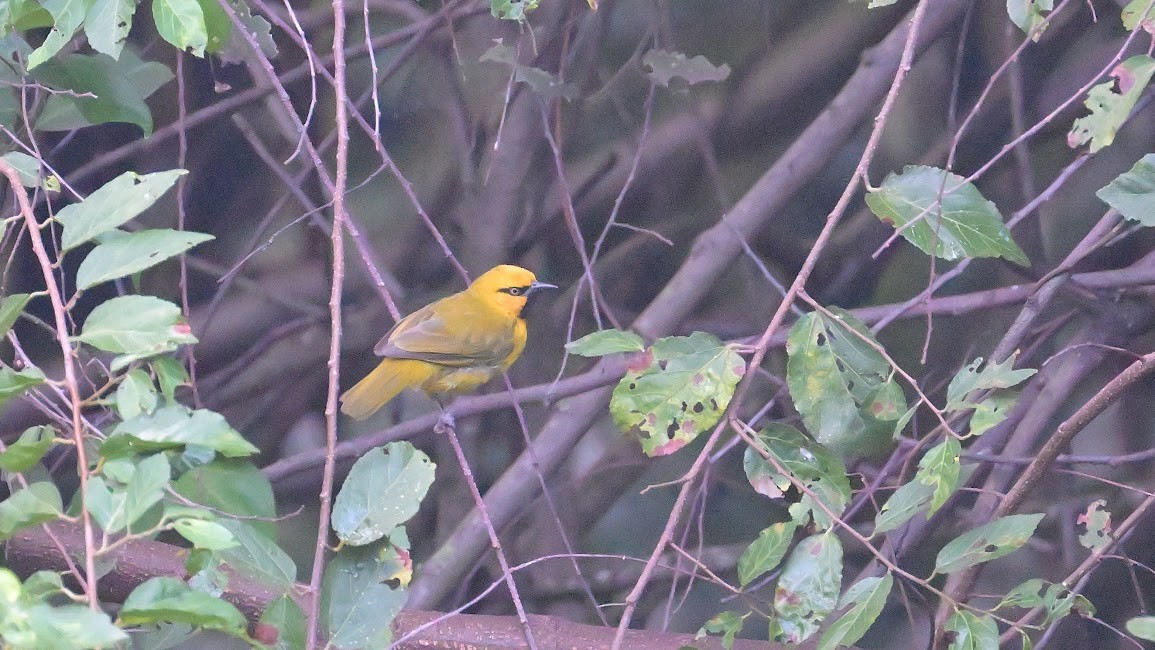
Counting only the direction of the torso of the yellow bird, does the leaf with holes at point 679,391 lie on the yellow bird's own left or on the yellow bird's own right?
on the yellow bird's own right

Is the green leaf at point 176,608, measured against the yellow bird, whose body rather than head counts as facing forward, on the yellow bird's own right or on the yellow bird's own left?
on the yellow bird's own right

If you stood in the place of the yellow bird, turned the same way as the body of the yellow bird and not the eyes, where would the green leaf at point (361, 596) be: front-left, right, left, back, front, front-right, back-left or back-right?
right

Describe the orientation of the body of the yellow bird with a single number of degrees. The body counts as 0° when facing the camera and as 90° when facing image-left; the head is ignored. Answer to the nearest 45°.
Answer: approximately 270°
